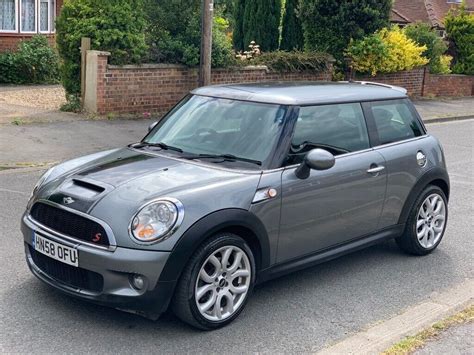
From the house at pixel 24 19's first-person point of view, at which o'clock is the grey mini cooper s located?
The grey mini cooper s is roughly at 12 o'clock from the house.

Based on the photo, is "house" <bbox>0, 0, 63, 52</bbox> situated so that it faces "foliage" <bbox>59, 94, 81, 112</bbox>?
yes

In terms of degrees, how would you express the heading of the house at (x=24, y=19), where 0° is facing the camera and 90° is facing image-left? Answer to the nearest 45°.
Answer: approximately 0°

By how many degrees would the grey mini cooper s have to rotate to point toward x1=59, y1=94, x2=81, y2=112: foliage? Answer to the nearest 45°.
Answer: approximately 135° to its right

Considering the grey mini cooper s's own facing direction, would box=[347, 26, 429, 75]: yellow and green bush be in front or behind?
behind

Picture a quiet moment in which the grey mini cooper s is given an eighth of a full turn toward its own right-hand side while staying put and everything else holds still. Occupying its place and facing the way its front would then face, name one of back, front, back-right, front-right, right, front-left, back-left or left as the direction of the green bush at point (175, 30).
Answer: right

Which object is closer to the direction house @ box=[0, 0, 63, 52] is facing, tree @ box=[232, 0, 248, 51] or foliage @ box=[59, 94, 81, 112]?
the foliage

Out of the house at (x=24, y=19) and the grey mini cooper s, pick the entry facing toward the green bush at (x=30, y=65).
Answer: the house

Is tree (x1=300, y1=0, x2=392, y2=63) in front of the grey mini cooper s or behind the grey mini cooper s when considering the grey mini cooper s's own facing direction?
behind

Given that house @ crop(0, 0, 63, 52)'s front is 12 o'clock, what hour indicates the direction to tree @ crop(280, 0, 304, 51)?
The tree is roughly at 9 o'clock from the house.

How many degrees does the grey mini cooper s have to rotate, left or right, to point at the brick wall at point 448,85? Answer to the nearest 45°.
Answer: approximately 135° to its right

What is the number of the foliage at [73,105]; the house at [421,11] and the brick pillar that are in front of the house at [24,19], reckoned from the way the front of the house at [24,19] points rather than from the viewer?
2

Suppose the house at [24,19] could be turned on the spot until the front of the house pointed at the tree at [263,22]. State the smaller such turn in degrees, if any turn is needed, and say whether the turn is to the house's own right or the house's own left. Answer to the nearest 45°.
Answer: approximately 90° to the house's own left

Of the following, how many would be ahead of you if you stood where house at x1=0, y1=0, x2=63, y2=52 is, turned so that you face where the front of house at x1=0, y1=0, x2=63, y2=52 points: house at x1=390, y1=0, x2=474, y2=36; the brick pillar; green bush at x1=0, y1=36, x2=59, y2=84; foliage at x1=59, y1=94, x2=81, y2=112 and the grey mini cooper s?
4

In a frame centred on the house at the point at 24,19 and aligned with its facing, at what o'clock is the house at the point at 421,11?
the house at the point at 421,11 is roughly at 8 o'clock from the house at the point at 24,19.
